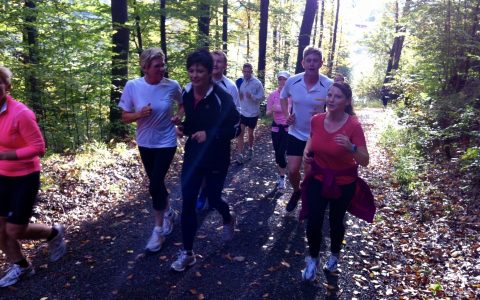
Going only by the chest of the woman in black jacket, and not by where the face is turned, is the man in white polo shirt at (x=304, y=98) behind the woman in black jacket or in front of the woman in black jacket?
behind

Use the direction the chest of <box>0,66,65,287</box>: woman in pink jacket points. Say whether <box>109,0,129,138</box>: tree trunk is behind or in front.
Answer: behind

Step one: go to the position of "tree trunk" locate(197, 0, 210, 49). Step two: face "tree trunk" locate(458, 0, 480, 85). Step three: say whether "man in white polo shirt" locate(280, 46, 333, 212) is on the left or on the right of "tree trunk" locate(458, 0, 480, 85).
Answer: right

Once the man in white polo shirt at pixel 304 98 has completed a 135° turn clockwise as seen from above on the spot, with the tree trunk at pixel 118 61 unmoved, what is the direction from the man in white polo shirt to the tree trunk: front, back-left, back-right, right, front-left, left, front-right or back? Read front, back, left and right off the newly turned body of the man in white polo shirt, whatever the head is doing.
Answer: front

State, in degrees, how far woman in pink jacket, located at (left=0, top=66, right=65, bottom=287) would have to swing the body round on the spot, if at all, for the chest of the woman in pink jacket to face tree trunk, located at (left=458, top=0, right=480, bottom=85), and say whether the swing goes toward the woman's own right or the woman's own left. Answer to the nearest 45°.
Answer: approximately 135° to the woman's own left

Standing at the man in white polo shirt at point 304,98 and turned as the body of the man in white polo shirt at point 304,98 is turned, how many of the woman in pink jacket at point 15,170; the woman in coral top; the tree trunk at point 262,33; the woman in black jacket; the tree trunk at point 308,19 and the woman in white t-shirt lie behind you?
2

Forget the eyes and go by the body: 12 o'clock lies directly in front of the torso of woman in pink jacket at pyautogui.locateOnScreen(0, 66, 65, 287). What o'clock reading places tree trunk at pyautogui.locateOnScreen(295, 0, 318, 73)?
The tree trunk is roughly at 6 o'clock from the woman in pink jacket.

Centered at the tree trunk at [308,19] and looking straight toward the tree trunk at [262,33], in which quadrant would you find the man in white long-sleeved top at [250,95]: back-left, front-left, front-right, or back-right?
back-left

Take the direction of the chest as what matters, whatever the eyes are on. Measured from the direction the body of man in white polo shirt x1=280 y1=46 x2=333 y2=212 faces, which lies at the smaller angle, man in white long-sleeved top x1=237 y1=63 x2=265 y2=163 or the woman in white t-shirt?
the woman in white t-shirt

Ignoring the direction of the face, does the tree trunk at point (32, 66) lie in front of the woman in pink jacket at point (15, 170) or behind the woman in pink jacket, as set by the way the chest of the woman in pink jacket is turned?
behind

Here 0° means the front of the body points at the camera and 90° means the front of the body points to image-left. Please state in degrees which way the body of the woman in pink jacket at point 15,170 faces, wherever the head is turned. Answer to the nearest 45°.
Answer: approximately 45°

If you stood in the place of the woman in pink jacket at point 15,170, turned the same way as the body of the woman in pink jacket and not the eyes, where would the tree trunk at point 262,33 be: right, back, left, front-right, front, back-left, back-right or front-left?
back
